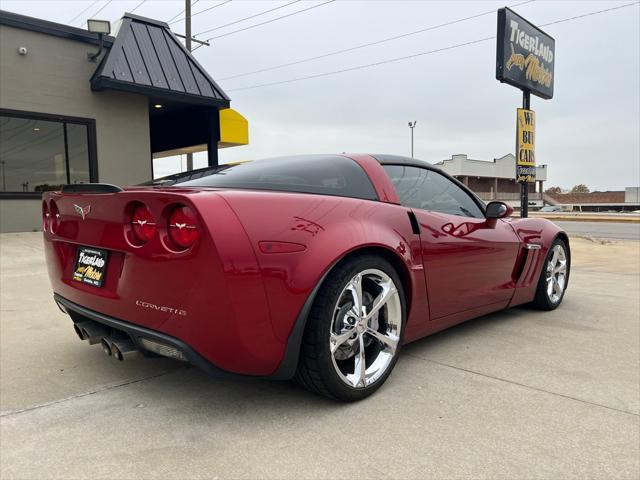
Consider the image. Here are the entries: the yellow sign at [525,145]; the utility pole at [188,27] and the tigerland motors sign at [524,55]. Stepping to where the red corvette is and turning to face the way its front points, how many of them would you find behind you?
0

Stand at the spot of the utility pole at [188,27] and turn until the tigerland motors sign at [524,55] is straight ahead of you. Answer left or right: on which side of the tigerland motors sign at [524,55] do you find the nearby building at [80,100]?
right

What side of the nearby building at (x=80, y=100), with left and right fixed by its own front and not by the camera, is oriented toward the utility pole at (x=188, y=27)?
left

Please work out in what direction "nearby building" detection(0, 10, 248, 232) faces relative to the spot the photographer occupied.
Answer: facing the viewer and to the right of the viewer

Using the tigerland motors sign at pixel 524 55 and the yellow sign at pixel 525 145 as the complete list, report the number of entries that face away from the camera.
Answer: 0

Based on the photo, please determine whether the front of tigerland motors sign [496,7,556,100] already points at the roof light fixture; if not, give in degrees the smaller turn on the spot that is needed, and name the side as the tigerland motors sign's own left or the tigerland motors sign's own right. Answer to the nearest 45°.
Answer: approximately 90° to the tigerland motors sign's own right

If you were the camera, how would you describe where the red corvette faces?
facing away from the viewer and to the right of the viewer

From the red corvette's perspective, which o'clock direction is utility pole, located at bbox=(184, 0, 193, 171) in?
The utility pole is roughly at 10 o'clock from the red corvette.

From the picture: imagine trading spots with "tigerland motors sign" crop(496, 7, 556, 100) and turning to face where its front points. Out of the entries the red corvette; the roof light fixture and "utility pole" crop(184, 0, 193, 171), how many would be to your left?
0

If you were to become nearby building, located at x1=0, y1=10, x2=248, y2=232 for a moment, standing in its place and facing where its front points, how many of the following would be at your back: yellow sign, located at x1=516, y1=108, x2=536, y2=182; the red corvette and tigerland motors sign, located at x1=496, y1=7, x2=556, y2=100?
0

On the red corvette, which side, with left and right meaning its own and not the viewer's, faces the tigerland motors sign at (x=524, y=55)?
front

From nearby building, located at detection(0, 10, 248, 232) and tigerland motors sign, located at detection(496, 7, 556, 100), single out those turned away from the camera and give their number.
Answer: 0

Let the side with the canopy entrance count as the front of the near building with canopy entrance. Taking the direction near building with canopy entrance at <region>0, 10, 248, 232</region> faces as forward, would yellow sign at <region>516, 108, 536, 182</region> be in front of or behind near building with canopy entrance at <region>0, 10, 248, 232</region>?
in front

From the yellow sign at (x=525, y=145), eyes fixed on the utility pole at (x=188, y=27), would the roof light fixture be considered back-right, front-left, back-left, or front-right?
front-left

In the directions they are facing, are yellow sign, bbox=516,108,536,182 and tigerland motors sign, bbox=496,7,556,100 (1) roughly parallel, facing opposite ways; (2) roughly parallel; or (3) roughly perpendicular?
roughly parallel

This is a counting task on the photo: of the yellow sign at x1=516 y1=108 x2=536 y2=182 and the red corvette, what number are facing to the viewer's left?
0
